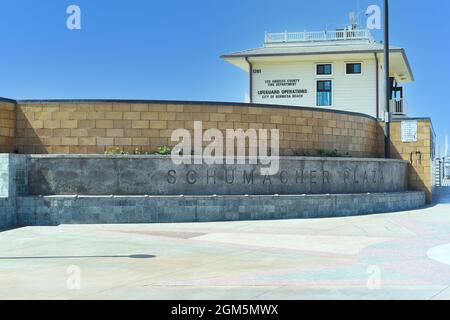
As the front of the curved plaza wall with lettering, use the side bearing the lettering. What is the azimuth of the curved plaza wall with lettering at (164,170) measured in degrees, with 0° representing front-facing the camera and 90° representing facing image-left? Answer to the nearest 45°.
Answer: approximately 0°
